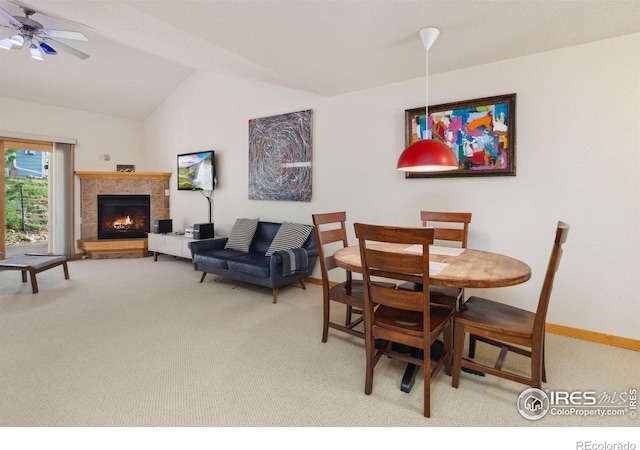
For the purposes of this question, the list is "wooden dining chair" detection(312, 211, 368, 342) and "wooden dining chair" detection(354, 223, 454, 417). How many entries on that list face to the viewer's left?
0

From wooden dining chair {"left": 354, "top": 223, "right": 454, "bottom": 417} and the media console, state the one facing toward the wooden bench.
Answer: the media console

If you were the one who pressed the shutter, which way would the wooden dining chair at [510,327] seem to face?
facing to the left of the viewer

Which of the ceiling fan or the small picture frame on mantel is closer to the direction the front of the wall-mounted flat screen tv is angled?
the ceiling fan

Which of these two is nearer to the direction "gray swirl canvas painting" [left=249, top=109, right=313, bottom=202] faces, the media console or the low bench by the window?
the low bench by the window

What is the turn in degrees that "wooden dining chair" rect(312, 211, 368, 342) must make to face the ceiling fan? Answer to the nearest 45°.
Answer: approximately 135° to its right

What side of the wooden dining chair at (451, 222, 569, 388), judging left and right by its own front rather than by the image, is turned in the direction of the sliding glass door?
front

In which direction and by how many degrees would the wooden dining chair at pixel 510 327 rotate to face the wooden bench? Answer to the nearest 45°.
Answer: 0° — it already faces it

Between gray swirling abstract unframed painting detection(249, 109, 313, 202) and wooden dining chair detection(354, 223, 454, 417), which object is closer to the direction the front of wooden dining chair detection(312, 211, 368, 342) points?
the wooden dining chair

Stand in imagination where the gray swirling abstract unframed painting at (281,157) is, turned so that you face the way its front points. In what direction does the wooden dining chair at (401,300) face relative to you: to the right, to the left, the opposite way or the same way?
the opposite way

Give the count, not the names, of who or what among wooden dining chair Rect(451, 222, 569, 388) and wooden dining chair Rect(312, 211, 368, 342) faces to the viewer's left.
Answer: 1

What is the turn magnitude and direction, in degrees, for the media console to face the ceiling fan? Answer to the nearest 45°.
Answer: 0° — it already faces it

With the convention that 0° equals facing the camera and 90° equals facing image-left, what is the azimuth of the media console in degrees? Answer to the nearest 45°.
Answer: approximately 45°
